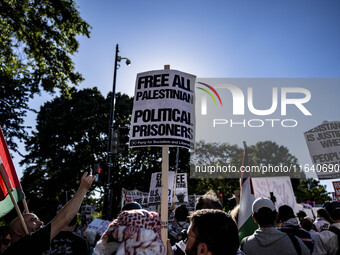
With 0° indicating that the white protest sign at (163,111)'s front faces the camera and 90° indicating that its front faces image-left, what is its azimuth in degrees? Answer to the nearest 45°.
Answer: approximately 0°

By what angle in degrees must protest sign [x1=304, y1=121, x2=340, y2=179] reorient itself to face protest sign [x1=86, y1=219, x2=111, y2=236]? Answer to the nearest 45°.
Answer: approximately 45° to its right

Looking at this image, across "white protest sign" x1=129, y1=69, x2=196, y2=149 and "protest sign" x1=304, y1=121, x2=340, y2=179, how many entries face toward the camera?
2

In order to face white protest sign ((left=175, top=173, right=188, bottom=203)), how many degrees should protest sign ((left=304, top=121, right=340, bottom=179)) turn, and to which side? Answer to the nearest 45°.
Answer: approximately 90° to its right

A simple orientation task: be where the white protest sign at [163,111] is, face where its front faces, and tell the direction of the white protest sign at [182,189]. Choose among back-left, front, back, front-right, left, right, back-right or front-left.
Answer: back

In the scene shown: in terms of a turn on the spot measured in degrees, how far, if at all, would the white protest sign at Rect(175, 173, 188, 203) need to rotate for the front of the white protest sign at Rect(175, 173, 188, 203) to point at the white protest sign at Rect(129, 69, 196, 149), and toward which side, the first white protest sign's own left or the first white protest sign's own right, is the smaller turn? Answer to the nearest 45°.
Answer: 0° — it already faces it

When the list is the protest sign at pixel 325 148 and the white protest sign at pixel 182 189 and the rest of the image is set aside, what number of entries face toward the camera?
2

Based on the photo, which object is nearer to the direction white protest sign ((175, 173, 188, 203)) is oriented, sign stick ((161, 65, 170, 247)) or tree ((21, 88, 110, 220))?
the sign stick

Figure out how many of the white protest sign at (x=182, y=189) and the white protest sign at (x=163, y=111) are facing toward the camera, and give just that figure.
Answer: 2

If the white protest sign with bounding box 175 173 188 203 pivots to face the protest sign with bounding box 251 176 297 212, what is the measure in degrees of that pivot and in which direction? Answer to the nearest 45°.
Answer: approximately 45° to its left

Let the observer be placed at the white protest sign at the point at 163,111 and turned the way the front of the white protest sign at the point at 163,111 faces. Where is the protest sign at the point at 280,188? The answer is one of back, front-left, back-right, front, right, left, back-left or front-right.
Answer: back-left

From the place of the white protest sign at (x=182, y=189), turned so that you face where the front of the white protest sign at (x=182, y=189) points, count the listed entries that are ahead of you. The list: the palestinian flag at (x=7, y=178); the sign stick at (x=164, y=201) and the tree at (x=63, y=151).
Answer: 2
